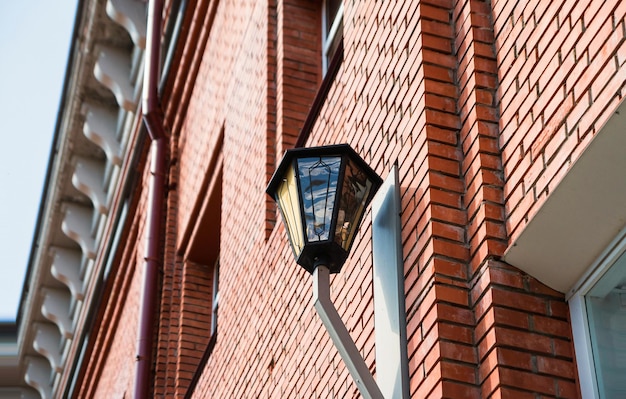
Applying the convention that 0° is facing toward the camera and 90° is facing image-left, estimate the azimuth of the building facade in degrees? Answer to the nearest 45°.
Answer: approximately 45°
